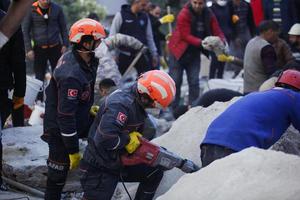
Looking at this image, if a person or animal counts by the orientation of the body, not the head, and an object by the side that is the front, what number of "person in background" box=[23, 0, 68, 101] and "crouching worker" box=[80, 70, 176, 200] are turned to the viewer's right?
1

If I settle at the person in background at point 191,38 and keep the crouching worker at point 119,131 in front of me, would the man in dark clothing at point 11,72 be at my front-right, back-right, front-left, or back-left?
front-right

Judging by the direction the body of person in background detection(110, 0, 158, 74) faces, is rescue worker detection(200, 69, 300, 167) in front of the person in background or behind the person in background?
in front

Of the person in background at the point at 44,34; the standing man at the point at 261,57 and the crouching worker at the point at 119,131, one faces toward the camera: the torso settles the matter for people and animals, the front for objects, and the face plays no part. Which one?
the person in background

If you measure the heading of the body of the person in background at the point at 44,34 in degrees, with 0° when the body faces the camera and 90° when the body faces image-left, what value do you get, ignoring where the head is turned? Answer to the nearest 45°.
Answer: approximately 0°

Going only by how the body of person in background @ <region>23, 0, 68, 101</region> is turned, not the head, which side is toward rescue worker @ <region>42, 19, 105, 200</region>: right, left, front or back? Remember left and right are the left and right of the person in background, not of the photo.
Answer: front

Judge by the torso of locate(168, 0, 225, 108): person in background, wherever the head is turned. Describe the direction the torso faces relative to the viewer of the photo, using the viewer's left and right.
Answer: facing the viewer and to the right of the viewer

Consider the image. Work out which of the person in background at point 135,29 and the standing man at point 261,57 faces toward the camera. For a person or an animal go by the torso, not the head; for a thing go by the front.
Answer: the person in background

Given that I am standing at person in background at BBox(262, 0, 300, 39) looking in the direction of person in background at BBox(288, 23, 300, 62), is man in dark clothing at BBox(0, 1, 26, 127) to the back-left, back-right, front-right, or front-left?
front-right

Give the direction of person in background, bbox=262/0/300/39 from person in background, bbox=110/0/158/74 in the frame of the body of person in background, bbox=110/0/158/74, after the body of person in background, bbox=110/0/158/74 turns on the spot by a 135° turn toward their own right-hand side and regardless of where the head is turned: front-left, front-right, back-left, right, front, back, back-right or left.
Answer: back-right
